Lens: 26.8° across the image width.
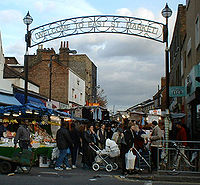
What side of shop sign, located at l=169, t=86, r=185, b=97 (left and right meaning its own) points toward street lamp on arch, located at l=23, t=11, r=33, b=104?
right

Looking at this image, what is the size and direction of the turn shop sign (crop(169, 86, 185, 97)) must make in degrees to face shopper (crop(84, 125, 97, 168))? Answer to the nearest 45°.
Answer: approximately 45° to its right

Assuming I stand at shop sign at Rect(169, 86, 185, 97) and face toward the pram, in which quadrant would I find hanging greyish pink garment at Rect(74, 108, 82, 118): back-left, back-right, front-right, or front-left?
back-right

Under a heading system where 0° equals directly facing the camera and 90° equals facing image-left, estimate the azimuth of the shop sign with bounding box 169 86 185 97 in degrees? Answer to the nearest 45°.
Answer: approximately 0°

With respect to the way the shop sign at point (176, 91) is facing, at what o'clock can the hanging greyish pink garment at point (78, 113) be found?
the hanging greyish pink garment at point (78, 113) is roughly at 5 o'clock from the shop sign at point (176, 91).

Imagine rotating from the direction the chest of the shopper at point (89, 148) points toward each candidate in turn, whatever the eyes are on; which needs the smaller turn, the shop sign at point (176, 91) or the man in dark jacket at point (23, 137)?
the shop sign
